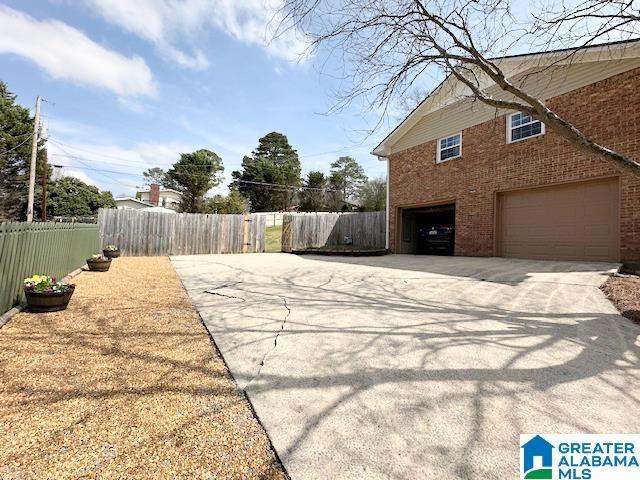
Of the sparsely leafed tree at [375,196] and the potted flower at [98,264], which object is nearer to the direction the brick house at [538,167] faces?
the potted flower

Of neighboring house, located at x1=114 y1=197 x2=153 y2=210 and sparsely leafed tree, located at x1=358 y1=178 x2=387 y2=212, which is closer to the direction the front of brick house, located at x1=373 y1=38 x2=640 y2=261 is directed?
the neighboring house

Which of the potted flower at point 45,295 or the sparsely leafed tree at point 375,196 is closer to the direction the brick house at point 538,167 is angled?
the potted flower

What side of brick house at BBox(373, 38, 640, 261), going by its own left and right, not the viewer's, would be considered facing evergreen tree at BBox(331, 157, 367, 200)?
right

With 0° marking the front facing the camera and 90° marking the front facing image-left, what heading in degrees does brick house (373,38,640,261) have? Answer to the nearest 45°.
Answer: approximately 45°

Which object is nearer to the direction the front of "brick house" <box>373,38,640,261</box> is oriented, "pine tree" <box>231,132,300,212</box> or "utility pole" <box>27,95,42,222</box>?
the utility pole

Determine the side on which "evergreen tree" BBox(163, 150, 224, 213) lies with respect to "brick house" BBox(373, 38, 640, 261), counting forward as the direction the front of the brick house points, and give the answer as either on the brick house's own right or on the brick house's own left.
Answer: on the brick house's own right
